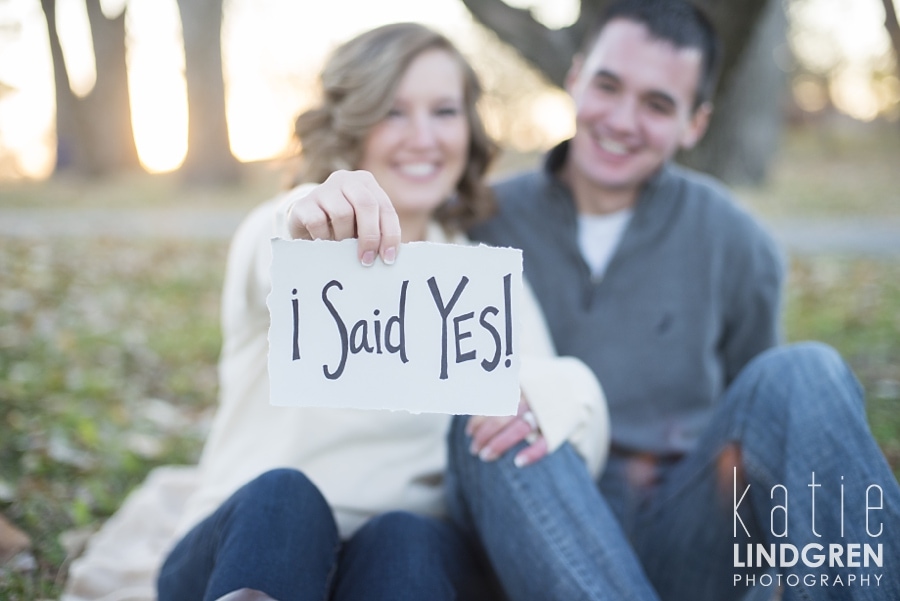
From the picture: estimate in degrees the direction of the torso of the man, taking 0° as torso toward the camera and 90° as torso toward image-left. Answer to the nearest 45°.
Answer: approximately 0°

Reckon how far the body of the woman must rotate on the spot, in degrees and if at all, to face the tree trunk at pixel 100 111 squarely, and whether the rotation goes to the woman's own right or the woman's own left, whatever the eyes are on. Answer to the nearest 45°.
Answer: approximately 180°

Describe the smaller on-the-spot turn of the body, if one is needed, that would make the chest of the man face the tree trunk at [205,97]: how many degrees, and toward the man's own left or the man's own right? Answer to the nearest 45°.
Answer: approximately 135° to the man's own right

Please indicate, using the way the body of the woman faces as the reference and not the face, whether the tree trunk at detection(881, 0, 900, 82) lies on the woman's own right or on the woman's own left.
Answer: on the woman's own left

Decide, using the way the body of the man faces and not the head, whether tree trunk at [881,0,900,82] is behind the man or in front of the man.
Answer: behind

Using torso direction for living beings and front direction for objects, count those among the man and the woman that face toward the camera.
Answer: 2
